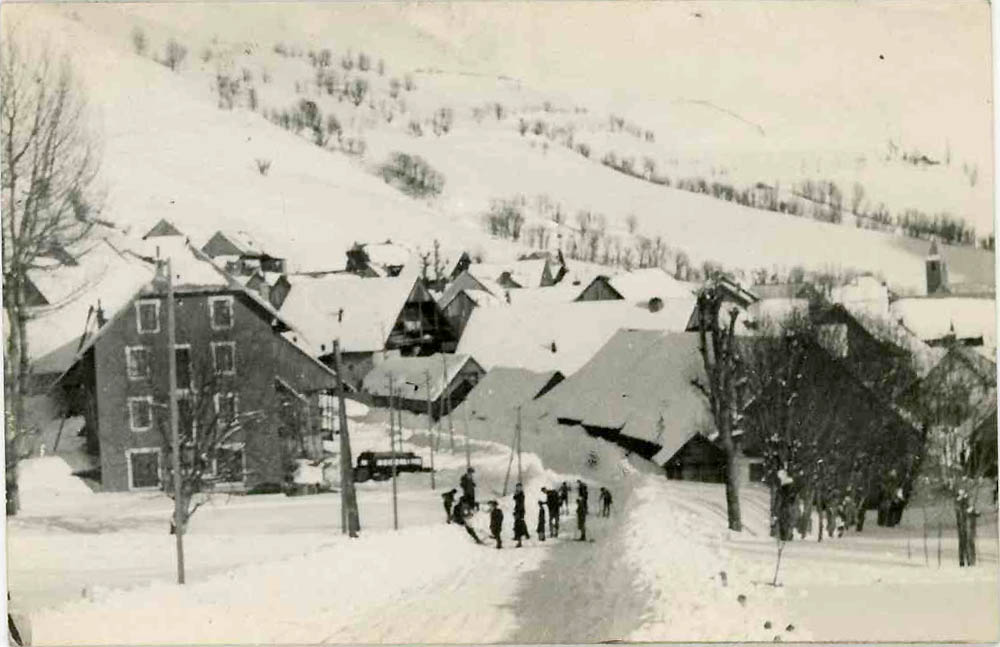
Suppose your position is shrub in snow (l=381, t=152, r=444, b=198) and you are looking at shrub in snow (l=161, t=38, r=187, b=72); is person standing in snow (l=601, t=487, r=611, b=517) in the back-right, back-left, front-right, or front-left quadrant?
back-left

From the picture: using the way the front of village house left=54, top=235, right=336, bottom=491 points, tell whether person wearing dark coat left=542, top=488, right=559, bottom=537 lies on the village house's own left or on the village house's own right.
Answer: on the village house's own left

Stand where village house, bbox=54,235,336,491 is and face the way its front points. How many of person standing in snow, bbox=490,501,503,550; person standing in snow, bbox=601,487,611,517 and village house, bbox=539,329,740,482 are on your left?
3

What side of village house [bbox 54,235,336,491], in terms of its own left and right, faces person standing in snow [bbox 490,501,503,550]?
front

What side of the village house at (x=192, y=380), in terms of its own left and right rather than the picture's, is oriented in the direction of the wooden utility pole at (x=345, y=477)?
left

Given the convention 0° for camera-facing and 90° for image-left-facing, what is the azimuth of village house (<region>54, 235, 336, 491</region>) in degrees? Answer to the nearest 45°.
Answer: approximately 0°
